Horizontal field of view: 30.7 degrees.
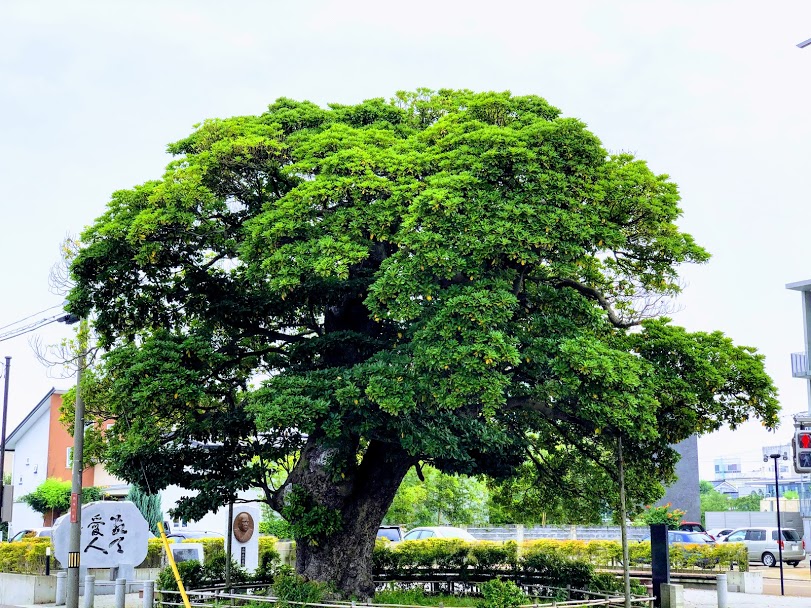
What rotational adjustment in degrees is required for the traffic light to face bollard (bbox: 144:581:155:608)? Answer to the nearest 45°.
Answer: approximately 90° to its right

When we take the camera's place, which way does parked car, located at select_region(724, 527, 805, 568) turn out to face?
facing away from the viewer and to the left of the viewer

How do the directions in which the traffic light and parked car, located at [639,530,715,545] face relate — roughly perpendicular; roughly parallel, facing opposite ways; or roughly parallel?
roughly perpendicular

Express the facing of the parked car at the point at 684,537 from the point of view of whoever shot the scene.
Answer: facing to the left of the viewer

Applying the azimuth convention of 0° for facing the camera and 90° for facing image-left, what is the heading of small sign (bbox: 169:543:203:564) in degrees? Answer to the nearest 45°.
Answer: approximately 0°

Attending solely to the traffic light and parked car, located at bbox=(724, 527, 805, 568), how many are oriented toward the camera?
1

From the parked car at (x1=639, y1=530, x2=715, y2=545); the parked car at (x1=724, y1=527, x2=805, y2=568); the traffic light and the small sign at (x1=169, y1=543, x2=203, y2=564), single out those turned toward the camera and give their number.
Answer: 2

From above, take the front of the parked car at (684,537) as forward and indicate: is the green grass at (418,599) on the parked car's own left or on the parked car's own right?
on the parked car's own left
